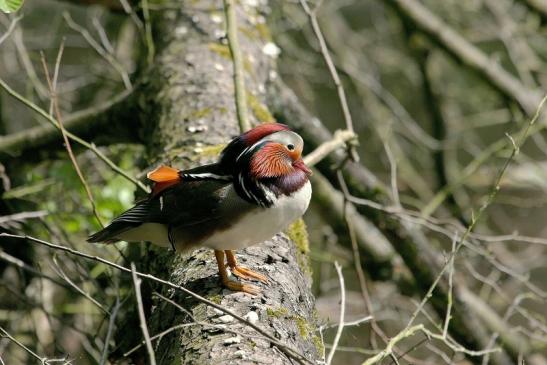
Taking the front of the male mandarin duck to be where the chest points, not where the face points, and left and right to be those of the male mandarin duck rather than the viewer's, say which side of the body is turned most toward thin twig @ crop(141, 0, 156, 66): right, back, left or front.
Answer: left

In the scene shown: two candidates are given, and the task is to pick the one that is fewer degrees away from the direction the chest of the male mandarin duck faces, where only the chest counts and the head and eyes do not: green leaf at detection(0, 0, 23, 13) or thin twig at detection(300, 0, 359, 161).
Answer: the thin twig

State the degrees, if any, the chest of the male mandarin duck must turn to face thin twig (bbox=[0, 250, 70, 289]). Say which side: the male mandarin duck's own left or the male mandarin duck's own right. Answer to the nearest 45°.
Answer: approximately 135° to the male mandarin duck's own left

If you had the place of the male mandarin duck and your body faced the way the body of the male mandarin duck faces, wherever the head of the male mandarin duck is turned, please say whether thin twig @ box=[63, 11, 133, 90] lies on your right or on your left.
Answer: on your left

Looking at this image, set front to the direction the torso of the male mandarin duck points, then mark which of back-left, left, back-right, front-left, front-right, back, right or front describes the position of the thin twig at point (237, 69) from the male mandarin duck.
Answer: left

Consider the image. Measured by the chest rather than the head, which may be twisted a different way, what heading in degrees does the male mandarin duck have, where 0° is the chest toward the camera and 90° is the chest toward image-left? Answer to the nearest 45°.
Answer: approximately 270°

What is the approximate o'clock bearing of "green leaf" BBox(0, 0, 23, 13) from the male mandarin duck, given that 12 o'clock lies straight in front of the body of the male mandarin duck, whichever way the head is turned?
The green leaf is roughly at 7 o'clock from the male mandarin duck.

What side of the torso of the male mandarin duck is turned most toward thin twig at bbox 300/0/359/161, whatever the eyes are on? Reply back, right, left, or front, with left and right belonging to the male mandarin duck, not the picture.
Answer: left
